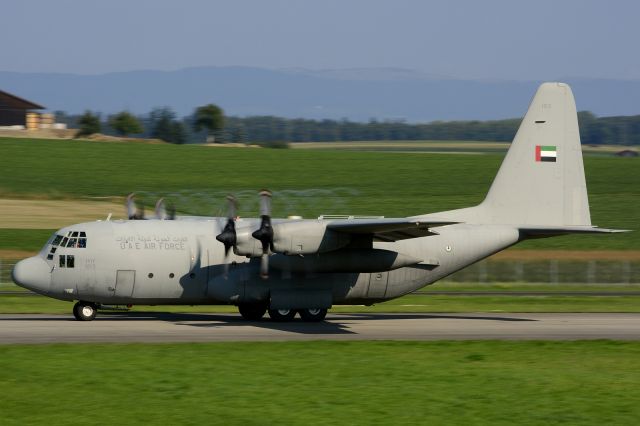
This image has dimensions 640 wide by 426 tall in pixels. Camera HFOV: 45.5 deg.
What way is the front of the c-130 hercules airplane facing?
to the viewer's left
